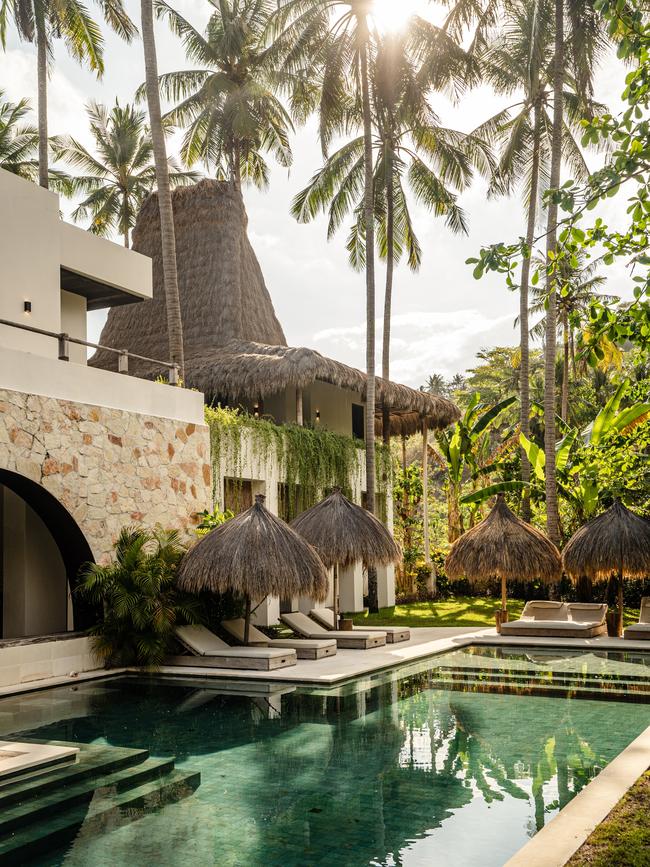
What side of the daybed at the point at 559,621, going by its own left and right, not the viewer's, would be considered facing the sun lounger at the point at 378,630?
right

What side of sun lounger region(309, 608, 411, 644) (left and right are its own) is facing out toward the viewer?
right

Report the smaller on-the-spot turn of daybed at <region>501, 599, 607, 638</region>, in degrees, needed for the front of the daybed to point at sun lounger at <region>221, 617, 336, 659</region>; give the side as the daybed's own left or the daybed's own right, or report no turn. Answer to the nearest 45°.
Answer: approximately 45° to the daybed's own right

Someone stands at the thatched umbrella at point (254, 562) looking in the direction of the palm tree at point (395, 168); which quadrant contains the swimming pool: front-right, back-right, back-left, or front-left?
back-right

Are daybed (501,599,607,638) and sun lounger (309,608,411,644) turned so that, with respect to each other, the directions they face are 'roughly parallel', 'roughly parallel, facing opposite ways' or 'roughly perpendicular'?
roughly perpendicular

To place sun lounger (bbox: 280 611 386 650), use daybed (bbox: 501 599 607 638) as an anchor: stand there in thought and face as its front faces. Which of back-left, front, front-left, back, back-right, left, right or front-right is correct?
front-right

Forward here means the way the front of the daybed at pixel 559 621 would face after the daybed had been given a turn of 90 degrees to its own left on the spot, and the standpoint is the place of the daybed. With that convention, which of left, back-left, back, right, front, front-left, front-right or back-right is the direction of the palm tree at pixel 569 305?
left

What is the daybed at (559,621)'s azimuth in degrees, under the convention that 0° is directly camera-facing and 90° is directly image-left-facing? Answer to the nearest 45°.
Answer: approximately 0°

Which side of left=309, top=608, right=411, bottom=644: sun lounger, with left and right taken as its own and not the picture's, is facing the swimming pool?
right

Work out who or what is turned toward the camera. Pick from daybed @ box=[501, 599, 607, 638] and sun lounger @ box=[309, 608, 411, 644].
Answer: the daybed

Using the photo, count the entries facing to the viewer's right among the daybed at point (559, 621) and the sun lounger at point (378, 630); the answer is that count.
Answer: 1
